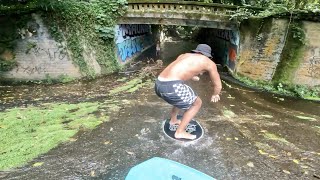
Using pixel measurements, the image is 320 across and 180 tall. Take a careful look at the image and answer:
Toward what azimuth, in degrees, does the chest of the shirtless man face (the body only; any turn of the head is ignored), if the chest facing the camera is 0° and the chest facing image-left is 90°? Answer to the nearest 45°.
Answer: approximately 225°
